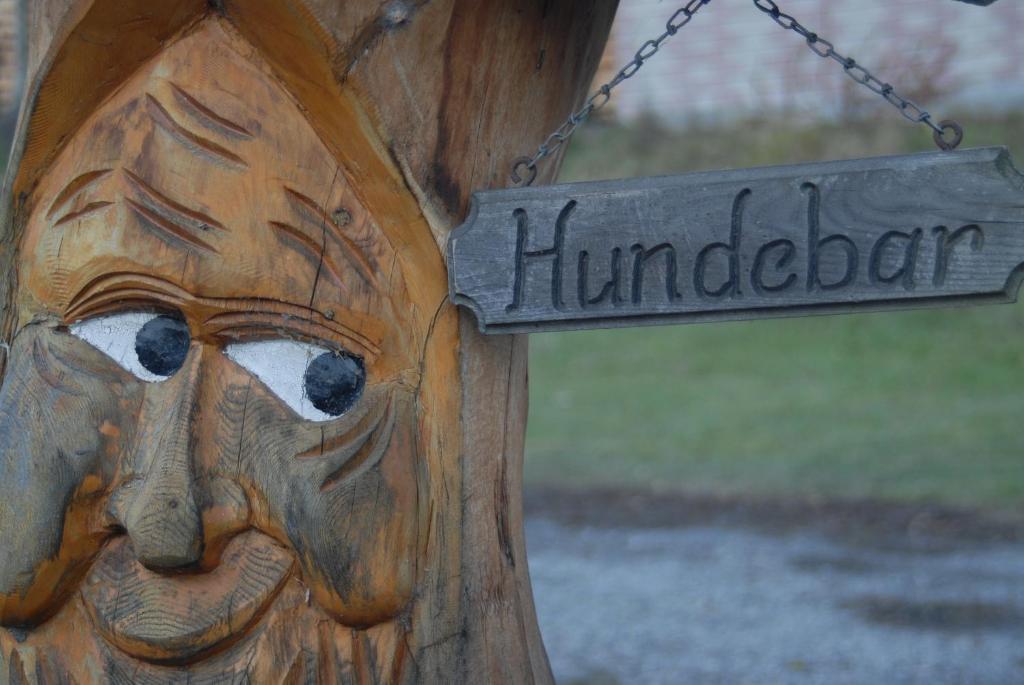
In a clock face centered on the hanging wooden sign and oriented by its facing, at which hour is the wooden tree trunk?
The wooden tree trunk is roughly at 3 o'clock from the hanging wooden sign.

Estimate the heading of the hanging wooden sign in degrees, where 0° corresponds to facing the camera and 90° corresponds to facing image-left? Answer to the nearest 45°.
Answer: approximately 0°
